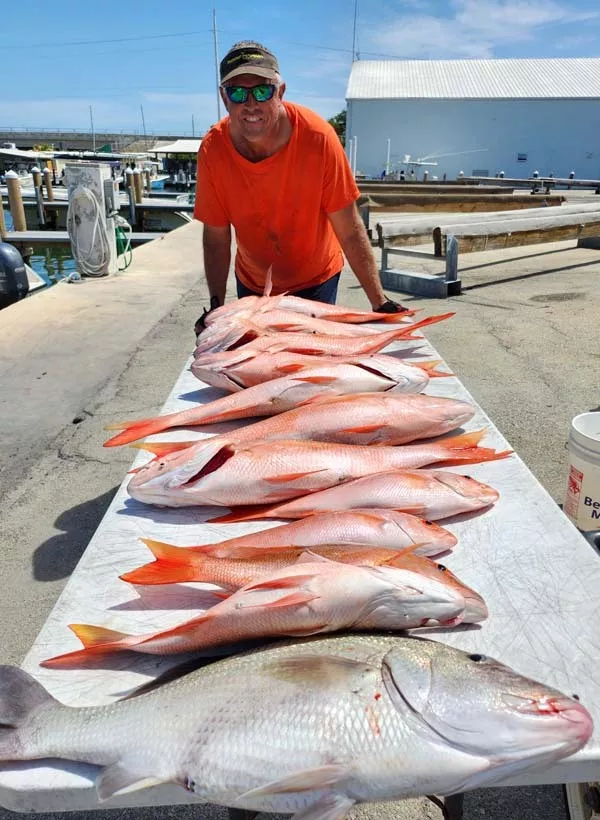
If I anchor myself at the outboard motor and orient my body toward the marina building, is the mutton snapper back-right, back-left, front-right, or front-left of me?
back-right

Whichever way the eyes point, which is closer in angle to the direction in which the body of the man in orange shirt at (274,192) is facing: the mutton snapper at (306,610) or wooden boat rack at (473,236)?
the mutton snapper

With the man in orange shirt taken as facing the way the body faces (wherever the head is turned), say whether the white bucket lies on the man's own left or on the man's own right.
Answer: on the man's own left

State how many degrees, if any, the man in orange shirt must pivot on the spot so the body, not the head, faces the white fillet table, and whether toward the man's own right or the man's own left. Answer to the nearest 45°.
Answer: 0° — they already face it

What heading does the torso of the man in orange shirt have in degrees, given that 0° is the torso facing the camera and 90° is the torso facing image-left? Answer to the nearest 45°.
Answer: approximately 0°

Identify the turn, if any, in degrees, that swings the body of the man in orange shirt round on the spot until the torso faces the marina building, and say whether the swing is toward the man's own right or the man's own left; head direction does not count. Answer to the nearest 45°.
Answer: approximately 180°

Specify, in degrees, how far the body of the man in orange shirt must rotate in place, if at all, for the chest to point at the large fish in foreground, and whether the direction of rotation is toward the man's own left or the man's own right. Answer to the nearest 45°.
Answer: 0° — they already face it

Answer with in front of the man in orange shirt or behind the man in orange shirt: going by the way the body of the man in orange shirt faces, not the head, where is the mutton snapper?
in front

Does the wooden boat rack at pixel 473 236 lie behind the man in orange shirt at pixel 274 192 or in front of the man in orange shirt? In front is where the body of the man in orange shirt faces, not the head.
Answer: behind

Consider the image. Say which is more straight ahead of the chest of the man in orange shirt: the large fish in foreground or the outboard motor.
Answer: the large fish in foreground

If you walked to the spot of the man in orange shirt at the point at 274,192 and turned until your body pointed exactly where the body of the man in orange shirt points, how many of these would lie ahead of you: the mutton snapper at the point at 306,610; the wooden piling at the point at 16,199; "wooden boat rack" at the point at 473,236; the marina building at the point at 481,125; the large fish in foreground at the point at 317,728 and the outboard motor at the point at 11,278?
2
